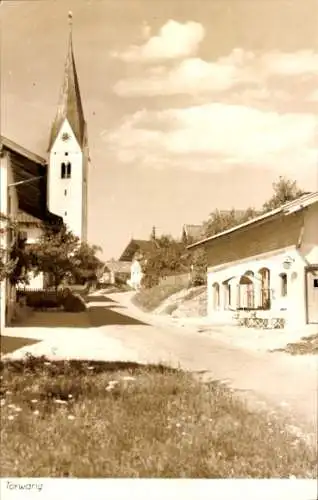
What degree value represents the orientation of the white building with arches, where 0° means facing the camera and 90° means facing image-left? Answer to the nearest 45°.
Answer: approximately 45°

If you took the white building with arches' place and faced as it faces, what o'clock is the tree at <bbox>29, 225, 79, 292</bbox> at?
The tree is roughly at 1 o'clock from the white building with arches.
